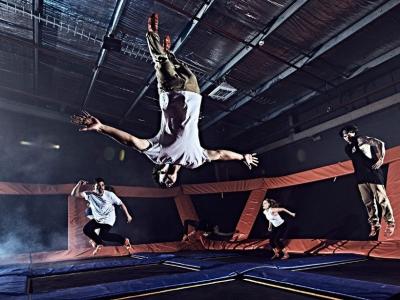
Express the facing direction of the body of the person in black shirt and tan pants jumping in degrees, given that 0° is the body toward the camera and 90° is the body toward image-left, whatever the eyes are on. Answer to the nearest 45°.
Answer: approximately 45°

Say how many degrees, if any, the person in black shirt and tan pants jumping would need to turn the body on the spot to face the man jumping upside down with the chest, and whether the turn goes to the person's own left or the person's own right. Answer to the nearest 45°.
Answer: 0° — they already face them

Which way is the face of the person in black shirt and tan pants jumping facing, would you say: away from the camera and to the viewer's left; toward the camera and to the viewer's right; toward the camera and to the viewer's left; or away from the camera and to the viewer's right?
toward the camera and to the viewer's left
